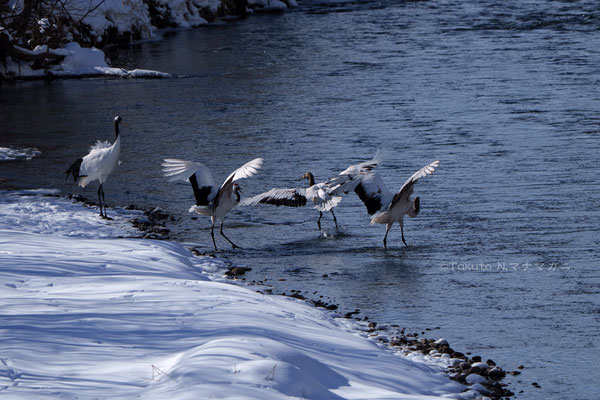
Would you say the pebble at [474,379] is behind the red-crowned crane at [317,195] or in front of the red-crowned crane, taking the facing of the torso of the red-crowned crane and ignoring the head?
behind

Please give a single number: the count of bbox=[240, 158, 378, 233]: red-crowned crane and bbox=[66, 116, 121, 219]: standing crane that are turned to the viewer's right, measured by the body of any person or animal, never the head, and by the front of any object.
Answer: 1

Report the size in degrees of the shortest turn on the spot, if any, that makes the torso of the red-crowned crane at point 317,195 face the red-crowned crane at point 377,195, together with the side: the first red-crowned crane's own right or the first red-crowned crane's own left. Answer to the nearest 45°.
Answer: approximately 135° to the first red-crowned crane's own right

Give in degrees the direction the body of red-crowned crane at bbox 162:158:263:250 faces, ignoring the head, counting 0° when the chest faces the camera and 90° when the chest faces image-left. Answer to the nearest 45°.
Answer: approximately 225°

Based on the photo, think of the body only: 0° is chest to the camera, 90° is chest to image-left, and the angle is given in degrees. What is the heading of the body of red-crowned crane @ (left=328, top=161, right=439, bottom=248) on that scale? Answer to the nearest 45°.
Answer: approximately 225°

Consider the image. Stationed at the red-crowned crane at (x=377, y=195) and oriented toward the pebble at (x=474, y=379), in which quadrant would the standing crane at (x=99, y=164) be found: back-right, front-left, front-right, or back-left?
back-right

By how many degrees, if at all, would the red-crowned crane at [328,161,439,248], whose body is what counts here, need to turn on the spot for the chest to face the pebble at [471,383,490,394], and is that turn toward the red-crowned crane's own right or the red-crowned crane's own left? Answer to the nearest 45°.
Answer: approximately 135° to the red-crowned crane's own right

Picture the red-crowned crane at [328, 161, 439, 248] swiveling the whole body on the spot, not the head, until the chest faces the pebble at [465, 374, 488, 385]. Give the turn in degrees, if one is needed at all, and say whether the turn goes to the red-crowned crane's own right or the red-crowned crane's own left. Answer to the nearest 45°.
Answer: approximately 135° to the red-crowned crane's own right

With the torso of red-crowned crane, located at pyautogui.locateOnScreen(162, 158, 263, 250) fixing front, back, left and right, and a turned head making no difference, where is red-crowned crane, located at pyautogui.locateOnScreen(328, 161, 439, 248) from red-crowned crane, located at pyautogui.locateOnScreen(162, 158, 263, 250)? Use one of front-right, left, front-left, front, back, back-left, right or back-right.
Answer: front-right

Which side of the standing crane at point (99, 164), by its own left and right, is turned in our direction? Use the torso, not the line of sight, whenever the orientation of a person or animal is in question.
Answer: right

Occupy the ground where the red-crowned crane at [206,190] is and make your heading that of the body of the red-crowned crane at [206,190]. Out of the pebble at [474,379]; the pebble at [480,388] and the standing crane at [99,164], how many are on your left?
1

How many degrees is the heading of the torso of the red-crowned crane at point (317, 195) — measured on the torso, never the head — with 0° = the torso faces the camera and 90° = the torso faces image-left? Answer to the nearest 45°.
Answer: approximately 135°

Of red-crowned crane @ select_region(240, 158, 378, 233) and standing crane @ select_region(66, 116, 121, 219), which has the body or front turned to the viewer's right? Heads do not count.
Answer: the standing crane

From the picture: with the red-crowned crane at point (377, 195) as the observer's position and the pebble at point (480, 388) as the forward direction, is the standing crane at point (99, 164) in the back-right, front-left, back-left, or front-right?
back-right
